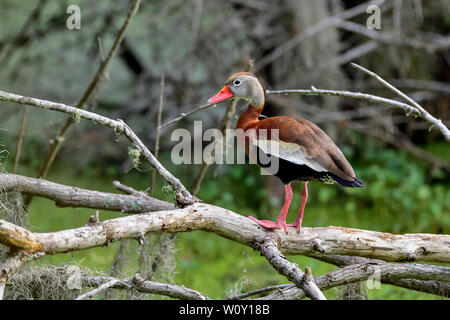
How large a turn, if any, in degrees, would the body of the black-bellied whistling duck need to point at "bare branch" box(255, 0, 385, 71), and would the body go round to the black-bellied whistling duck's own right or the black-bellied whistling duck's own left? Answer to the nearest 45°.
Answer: approximately 90° to the black-bellied whistling duck's own right

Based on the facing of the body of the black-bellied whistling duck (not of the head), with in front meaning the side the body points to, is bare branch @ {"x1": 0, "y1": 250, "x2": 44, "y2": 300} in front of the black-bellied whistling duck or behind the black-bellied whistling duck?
in front

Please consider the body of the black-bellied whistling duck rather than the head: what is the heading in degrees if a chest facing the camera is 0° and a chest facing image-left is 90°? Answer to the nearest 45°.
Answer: approximately 90°

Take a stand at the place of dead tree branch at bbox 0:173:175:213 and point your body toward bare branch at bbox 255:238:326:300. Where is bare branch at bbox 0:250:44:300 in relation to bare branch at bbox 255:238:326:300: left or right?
right

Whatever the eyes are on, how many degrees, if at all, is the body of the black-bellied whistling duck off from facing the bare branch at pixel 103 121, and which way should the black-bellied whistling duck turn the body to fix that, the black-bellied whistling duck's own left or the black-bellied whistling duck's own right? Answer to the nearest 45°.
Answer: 0° — it already faces it
